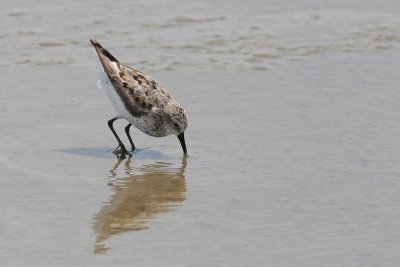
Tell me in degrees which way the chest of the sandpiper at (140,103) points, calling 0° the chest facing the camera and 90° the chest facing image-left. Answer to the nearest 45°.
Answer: approximately 270°
